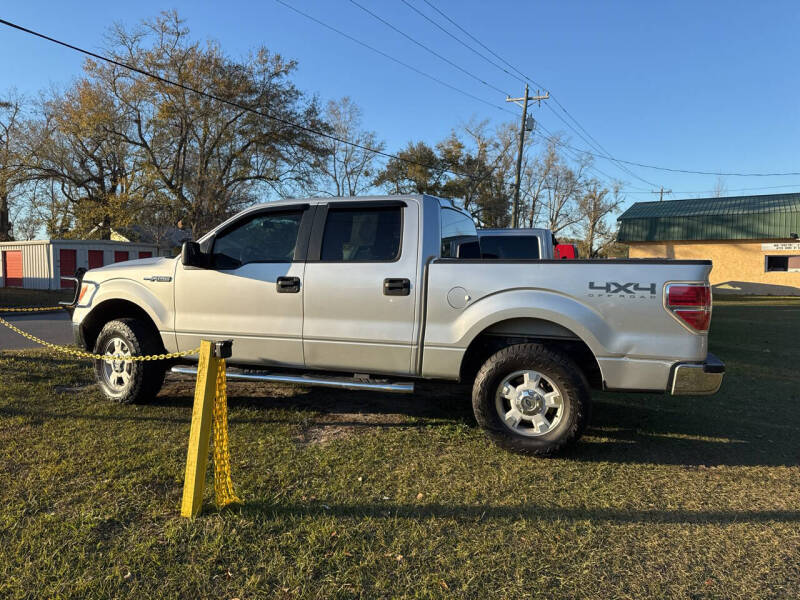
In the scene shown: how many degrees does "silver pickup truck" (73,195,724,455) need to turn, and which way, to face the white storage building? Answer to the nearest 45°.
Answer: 0° — it already faces it

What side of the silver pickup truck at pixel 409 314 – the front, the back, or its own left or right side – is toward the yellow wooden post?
left

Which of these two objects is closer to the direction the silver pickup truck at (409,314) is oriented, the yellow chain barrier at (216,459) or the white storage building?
the white storage building

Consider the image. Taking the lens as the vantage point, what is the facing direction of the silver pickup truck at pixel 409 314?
facing away from the viewer and to the left of the viewer

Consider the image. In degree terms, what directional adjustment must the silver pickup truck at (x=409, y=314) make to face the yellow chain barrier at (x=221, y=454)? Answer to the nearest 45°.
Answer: approximately 90° to its left

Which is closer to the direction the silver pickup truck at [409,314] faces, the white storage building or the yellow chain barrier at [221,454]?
the white storage building

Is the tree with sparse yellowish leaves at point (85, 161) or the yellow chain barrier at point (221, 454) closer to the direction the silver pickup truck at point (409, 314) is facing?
the tree with sparse yellowish leaves
